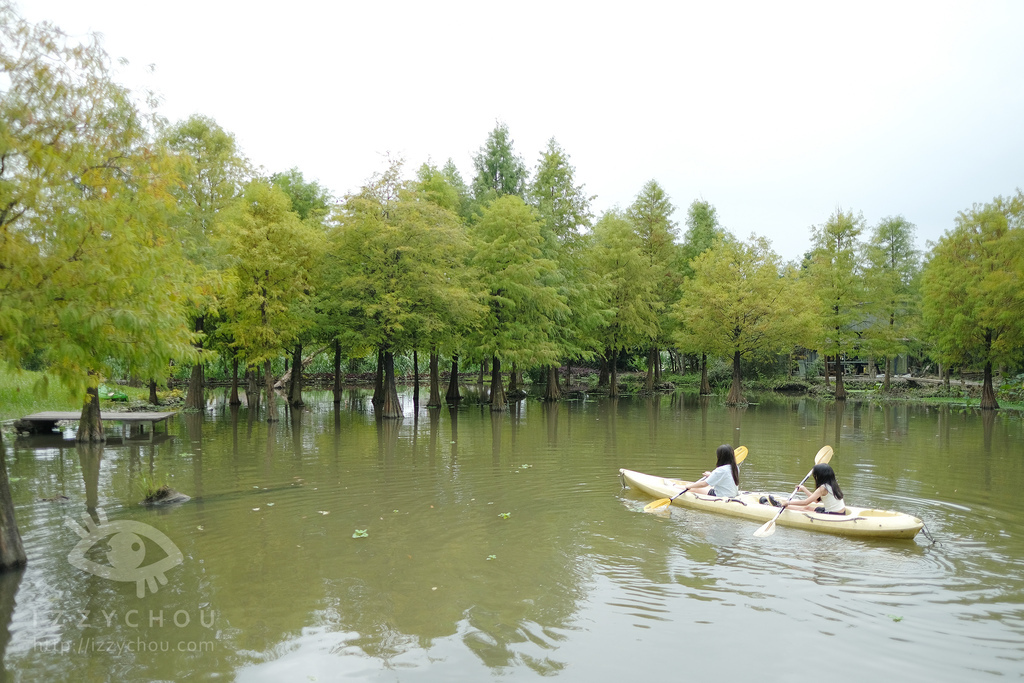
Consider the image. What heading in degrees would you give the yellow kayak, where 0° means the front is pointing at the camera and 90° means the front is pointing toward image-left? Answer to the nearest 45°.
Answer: approximately 135°

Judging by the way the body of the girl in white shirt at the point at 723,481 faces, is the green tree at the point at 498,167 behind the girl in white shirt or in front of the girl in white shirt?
in front

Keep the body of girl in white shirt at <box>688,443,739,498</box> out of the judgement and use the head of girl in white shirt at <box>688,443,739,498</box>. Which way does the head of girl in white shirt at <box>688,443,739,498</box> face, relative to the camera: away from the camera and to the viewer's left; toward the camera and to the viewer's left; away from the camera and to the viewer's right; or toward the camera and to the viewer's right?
away from the camera and to the viewer's left

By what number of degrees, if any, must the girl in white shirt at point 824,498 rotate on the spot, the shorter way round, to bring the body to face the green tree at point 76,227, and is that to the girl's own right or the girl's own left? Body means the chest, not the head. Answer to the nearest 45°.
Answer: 0° — they already face it

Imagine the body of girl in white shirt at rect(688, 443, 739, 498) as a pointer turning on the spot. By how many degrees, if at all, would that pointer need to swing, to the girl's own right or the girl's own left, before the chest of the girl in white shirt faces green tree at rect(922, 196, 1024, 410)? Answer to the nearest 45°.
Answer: approximately 90° to the girl's own right

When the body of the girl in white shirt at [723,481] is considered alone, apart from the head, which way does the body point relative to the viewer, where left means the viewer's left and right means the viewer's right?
facing away from the viewer and to the left of the viewer

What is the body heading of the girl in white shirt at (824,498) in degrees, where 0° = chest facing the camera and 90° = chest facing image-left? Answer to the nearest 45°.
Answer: approximately 135°

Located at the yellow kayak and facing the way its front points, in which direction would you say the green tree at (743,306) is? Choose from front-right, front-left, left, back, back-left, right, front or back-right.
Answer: front-right

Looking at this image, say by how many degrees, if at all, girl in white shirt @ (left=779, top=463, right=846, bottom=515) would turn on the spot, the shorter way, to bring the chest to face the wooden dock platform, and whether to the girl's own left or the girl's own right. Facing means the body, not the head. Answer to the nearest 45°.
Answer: approximately 45° to the girl's own left

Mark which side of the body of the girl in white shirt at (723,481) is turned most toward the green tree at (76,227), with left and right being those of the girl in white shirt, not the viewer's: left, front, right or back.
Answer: front

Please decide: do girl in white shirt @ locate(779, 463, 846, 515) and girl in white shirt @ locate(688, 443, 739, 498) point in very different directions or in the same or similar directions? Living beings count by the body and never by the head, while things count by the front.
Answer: same or similar directions

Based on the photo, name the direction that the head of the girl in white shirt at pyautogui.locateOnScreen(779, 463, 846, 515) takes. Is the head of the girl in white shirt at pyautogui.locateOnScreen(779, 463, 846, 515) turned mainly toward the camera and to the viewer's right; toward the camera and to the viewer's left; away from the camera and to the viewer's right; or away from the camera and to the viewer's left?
away from the camera and to the viewer's left

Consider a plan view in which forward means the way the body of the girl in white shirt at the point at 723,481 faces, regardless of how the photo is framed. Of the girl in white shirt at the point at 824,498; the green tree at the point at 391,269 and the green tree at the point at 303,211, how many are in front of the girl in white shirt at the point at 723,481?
2

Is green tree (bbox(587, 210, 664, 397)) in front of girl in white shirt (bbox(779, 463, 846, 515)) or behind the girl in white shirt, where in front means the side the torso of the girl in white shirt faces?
in front

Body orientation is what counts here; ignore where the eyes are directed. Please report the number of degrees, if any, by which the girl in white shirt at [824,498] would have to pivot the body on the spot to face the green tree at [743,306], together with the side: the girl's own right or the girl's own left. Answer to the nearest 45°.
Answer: approximately 45° to the girl's own right
